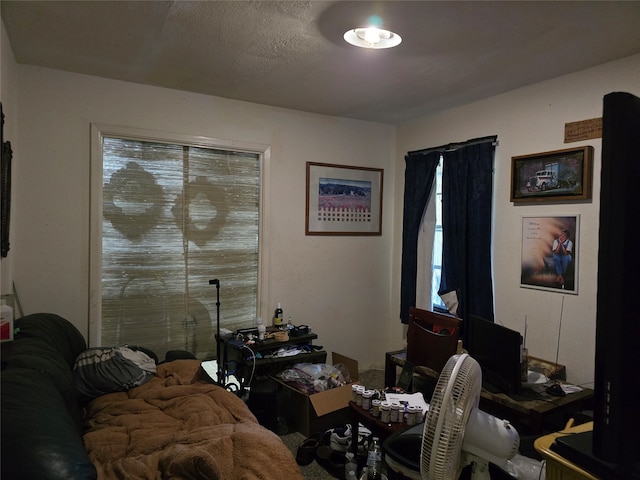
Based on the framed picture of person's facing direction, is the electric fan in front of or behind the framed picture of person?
in front

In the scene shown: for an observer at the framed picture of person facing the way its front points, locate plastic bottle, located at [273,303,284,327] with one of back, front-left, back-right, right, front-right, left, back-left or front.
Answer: front-right

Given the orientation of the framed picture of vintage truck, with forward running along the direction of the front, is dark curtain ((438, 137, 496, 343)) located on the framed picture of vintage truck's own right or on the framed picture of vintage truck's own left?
on the framed picture of vintage truck's own right

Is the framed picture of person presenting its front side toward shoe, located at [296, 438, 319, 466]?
yes

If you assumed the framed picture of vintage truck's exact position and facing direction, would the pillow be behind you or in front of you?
in front

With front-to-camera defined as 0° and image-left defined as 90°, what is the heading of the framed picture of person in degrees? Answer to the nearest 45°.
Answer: approximately 45°

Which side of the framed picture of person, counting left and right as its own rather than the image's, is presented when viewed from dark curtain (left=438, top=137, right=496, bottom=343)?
right

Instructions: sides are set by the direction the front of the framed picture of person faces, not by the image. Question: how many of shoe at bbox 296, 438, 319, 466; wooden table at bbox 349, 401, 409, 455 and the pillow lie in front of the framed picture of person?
3
